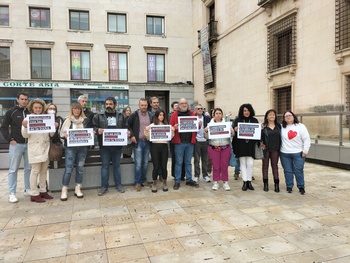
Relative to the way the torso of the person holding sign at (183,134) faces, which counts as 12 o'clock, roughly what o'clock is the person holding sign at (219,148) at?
the person holding sign at (219,148) is roughly at 9 o'clock from the person holding sign at (183,134).

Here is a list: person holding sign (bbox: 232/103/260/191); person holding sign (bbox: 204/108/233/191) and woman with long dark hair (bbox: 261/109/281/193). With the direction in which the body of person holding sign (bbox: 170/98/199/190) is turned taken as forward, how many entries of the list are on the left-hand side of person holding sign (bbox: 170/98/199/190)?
3

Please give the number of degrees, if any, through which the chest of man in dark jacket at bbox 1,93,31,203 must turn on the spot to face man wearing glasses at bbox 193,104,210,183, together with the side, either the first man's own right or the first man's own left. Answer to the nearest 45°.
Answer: approximately 45° to the first man's own left
